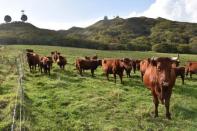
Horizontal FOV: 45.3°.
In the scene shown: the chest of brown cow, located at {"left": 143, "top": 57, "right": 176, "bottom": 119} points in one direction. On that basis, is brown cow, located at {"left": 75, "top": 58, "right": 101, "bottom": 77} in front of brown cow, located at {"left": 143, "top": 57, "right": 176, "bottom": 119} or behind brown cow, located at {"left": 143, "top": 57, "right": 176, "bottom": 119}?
behind

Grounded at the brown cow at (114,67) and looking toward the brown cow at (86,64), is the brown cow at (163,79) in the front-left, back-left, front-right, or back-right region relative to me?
back-left

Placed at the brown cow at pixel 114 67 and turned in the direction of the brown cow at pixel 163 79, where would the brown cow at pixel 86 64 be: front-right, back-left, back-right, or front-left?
back-right

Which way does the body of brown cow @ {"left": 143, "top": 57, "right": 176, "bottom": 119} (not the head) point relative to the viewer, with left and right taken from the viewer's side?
facing the viewer

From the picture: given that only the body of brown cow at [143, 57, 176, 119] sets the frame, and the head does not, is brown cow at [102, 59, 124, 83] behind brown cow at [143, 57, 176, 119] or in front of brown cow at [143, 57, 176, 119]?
behind
